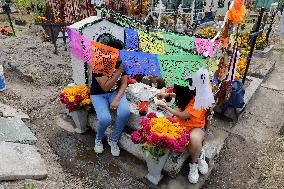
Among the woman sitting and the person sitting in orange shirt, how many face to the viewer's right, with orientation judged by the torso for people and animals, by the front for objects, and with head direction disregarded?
0

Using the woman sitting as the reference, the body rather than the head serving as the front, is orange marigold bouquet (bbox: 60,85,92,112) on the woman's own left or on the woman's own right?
on the woman's own right

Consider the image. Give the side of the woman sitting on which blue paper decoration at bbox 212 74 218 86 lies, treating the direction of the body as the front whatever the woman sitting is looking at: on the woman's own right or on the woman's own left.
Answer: on the woman's own left

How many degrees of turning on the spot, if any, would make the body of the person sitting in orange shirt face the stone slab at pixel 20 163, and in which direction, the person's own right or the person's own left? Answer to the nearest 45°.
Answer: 0° — they already face it

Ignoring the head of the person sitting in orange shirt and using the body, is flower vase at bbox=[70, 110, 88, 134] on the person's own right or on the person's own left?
on the person's own right

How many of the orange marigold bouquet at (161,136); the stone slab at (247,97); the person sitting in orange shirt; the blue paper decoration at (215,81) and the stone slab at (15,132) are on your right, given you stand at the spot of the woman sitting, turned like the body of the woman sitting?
1

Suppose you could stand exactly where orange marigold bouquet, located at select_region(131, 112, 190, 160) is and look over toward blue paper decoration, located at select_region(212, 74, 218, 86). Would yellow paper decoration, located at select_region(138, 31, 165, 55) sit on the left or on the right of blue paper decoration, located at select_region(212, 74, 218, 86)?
left

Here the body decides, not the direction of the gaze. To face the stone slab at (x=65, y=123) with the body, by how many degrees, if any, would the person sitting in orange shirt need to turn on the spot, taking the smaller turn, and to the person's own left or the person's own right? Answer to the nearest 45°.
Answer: approximately 45° to the person's own right

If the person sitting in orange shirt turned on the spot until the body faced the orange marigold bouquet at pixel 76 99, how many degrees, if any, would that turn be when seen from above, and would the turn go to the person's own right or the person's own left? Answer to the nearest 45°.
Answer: approximately 45° to the person's own right

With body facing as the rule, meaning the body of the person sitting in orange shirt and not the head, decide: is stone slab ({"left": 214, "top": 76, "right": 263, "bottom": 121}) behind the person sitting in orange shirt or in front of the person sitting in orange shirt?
behind

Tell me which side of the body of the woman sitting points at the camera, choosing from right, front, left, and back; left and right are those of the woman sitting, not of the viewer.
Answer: front

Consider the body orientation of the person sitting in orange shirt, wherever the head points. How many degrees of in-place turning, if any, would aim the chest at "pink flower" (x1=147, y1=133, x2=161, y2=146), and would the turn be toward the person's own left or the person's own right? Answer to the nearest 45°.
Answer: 0° — they already face it

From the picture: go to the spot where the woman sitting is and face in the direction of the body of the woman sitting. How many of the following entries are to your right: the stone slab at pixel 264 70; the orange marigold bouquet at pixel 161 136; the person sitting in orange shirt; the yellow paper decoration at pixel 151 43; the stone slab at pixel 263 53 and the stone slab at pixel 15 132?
1

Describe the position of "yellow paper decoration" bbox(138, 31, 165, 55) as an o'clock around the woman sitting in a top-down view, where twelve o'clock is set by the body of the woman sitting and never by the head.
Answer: The yellow paper decoration is roughly at 8 o'clock from the woman sitting.

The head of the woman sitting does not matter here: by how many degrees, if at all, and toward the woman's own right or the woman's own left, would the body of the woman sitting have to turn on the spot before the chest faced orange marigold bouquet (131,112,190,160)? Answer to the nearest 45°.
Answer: approximately 45° to the woman's own left
